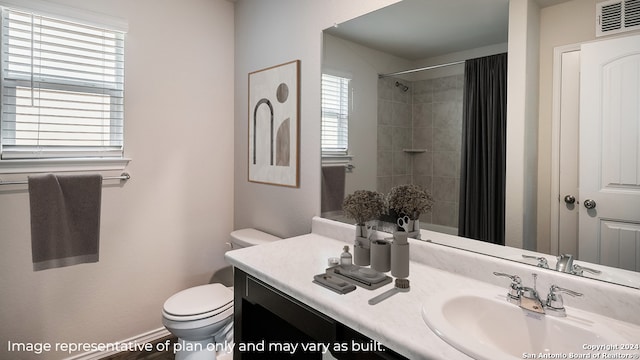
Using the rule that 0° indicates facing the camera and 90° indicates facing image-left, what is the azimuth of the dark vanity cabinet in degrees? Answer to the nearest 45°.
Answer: approximately 45°

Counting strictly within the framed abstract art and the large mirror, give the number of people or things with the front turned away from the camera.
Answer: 0

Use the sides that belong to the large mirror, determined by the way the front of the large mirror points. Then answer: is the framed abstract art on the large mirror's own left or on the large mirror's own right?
on the large mirror's own right

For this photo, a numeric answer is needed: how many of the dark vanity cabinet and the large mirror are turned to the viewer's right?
0

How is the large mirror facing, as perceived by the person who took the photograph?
facing the viewer and to the left of the viewer

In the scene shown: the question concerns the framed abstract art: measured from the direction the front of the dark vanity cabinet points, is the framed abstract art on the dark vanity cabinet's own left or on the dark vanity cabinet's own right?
on the dark vanity cabinet's own right

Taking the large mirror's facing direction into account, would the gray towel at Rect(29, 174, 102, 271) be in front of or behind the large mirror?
in front
